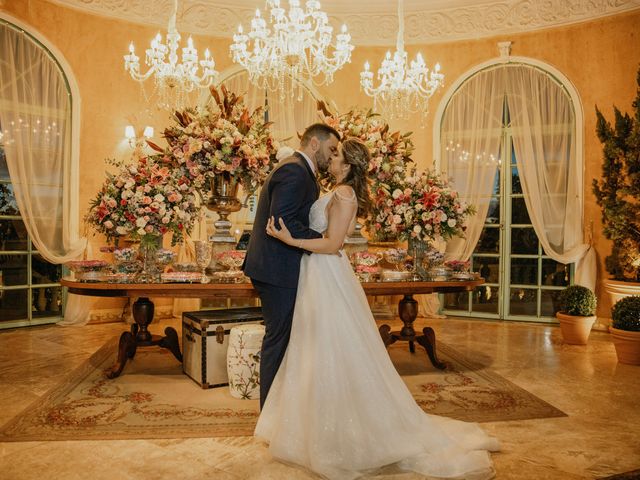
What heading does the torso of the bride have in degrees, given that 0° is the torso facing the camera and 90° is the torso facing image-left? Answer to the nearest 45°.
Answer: approximately 90°

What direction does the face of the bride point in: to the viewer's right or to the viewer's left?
to the viewer's left

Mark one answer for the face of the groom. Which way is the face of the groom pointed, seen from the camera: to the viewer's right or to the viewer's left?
to the viewer's right

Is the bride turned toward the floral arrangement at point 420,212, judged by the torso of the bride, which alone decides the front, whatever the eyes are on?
no

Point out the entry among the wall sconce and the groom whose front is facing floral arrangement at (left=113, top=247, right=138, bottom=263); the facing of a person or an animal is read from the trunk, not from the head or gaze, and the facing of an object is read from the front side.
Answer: the wall sconce

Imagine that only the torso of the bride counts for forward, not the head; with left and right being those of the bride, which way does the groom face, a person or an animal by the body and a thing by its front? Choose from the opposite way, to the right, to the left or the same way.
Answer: the opposite way

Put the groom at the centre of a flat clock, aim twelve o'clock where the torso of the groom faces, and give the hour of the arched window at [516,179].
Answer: The arched window is roughly at 10 o'clock from the groom.

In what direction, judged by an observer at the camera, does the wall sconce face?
facing the viewer

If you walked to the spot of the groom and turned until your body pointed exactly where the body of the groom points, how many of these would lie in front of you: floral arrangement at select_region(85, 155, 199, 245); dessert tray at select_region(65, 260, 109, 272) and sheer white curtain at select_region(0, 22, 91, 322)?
0

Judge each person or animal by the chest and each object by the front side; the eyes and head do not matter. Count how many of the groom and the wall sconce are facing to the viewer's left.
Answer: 0

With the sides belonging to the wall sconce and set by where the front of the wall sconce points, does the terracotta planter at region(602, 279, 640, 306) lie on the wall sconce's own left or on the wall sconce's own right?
on the wall sconce's own left

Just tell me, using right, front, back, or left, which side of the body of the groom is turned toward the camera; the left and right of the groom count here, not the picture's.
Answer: right

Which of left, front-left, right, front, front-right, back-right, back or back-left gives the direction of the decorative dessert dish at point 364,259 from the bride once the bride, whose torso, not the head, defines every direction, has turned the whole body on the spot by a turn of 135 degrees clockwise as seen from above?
front-left
